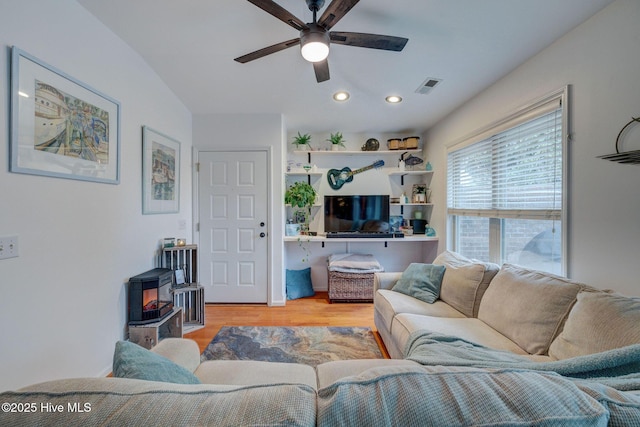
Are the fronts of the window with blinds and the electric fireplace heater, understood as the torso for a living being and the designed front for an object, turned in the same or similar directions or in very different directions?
very different directions

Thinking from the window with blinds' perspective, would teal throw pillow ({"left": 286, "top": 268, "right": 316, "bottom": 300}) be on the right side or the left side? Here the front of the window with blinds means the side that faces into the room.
on its right

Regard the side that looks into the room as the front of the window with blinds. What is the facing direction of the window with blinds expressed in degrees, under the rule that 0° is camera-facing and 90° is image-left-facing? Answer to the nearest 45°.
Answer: approximately 45°

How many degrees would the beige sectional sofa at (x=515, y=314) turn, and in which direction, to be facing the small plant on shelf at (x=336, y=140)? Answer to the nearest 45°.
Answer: approximately 90° to its right

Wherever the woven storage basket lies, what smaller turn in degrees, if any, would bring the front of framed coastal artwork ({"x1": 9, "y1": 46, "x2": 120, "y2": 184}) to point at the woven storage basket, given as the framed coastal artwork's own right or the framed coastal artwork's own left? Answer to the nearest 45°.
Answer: approximately 45° to the framed coastal artwork's own left

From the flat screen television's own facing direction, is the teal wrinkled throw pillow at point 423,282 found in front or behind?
in front

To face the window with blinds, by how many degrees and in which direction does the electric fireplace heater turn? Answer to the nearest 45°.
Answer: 0° — it already faces it

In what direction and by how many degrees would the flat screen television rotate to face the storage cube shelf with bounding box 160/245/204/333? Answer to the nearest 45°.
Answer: approximately 45° to its right

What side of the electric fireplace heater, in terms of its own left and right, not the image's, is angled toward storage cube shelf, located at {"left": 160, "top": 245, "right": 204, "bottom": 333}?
left

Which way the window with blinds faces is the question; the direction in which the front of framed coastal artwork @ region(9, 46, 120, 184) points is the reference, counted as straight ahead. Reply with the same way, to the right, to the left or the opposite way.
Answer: the opposite way
